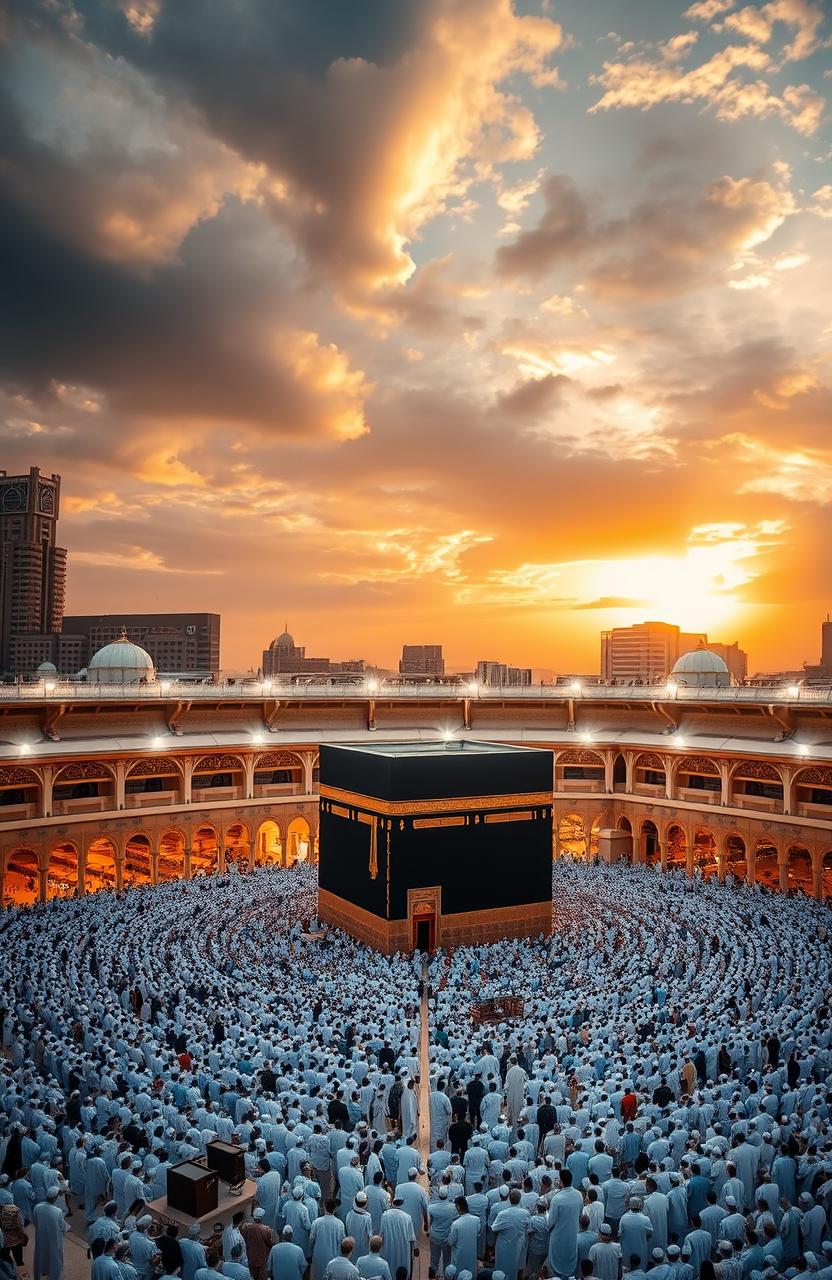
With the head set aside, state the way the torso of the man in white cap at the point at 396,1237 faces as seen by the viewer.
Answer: away from the camera

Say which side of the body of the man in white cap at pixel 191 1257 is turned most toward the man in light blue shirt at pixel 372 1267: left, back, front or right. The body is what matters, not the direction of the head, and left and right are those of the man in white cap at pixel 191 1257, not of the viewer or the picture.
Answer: right

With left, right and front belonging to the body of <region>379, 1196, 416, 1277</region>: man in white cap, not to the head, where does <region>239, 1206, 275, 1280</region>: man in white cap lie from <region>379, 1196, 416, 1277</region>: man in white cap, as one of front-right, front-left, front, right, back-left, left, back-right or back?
left

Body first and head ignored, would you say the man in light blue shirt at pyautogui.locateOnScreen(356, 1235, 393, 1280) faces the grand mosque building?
yes

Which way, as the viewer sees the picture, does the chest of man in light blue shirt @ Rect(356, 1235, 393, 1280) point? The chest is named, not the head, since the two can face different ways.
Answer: away from the camera

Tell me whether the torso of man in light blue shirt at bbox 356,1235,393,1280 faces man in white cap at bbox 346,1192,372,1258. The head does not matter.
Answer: yes

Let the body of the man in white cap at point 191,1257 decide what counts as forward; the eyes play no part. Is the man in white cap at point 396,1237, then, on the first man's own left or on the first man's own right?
on the first man's own right

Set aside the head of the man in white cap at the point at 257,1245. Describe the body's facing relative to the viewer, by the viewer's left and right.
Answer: facing away from the viewer

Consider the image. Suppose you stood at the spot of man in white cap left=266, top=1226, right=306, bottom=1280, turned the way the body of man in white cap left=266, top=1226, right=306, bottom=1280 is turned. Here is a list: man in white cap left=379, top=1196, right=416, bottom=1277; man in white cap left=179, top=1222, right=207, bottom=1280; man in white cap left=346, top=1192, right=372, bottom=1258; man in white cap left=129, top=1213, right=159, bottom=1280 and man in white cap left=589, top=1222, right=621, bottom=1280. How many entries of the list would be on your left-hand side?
2

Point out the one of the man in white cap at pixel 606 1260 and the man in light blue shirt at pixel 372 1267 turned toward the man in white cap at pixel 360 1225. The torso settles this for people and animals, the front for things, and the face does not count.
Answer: the man in light blue shirt at pixel 372 1267

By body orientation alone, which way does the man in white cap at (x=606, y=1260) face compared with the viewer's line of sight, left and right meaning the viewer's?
facing away from the viewer

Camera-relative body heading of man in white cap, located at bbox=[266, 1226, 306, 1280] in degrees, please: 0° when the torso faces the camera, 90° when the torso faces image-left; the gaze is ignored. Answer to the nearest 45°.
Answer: approximately 180°

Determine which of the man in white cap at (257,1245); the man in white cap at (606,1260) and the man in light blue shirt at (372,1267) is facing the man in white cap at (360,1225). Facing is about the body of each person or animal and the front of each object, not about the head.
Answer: the man in light blue shirt at (372,1267)

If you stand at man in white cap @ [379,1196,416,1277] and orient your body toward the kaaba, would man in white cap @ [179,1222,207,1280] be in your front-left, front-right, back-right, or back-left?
back-left
